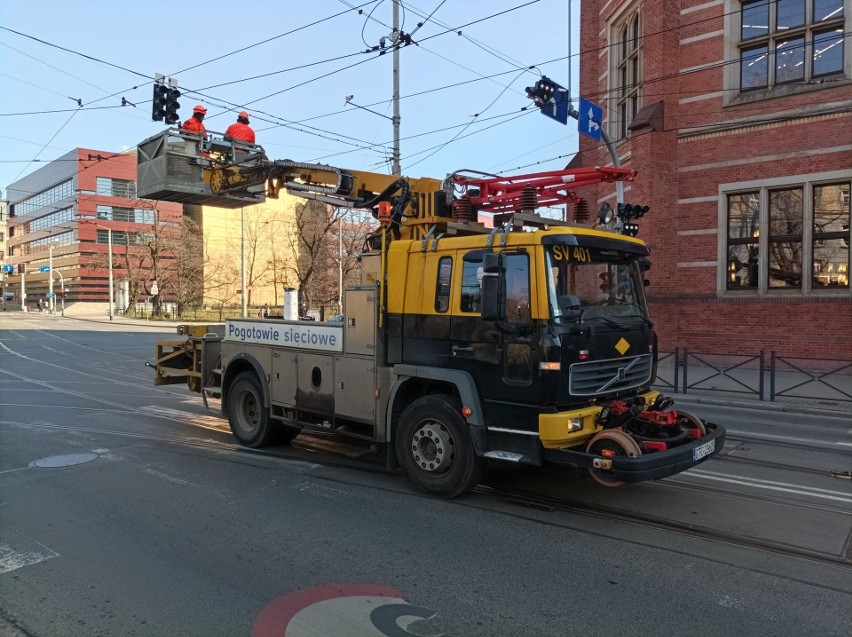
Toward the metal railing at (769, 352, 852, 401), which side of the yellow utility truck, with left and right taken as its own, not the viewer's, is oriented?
left

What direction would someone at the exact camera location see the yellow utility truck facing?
facing the viewer and to the right of the viewer

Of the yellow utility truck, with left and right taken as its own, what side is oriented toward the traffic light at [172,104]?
back

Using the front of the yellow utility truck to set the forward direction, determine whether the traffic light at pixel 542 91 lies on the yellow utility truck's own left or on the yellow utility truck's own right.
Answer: on the yellow utility truck's own left

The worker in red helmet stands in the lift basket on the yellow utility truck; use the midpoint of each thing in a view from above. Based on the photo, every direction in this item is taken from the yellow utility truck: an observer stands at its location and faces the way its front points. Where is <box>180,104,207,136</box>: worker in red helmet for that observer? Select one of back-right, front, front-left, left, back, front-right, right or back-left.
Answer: back

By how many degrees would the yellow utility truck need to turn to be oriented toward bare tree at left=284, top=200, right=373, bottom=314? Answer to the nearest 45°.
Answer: approximately 135° to its left

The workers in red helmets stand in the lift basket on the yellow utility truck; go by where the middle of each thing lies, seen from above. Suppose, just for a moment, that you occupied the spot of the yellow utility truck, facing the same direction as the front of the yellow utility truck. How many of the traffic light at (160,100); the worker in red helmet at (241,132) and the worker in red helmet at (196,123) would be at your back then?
3

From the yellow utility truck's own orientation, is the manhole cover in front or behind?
behind

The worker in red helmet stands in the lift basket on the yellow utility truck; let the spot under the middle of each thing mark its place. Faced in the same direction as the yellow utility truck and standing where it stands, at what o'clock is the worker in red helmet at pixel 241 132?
The worker in red helmet is roughly at 6 o'clock from the yellow utility truck.

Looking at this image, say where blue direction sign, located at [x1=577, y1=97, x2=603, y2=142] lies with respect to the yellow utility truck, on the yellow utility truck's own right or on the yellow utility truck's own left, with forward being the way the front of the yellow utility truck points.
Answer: on the yellow utility truck's own left

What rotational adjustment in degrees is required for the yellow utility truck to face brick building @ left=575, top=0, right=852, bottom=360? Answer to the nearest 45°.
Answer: approximately 90° to its left

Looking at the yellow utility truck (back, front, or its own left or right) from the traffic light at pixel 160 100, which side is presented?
back
